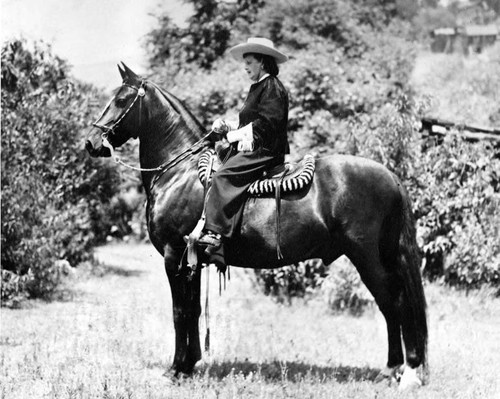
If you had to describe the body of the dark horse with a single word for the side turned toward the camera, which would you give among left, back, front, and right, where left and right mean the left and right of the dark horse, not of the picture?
left

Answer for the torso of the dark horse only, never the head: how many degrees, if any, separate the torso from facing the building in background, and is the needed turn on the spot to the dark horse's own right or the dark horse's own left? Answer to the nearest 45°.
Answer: approximately 90° to the dark horse's own right

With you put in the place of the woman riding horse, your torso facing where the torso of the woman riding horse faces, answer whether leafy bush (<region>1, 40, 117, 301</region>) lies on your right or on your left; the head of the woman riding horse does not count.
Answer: on your right

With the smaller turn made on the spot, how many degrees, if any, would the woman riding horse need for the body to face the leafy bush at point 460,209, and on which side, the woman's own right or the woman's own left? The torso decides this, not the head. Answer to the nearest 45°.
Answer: approximately 135° to the woman's own right

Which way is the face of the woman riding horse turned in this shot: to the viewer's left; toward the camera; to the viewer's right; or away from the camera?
to the viewer's left

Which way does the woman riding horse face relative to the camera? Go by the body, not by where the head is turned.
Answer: to the viewer's left
